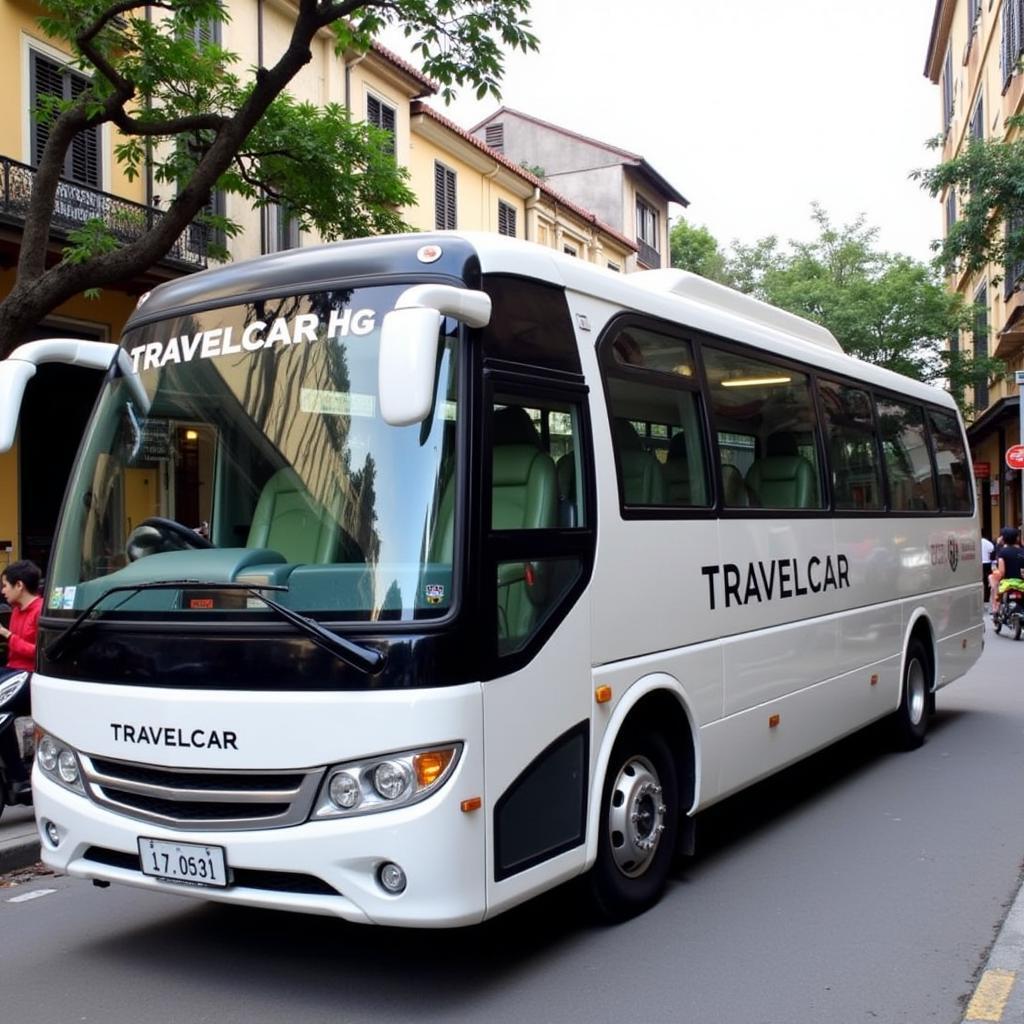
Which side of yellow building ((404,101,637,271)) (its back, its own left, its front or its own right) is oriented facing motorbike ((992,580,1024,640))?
front

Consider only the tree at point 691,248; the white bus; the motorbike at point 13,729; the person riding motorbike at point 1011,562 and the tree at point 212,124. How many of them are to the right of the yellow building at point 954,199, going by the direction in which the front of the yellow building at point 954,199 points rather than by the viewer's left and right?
1

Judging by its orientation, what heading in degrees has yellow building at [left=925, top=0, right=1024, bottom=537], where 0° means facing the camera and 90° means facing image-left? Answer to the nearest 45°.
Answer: approximately 45°

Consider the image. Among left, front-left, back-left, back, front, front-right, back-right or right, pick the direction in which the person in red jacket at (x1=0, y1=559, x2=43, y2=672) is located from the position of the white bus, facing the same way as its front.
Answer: right

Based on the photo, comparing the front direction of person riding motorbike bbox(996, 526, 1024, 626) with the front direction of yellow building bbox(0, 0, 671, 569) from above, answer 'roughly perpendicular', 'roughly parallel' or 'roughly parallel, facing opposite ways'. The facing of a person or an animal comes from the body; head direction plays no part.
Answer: roughly perpendicular

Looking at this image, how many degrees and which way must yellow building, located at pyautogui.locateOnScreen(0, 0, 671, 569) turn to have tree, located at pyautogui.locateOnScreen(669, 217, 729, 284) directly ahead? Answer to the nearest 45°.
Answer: approximately 90° to its left

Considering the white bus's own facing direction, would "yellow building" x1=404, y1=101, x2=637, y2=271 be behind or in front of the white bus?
behind

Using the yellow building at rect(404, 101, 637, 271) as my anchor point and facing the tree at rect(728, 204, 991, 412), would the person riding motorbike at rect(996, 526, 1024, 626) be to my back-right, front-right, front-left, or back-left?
front-right

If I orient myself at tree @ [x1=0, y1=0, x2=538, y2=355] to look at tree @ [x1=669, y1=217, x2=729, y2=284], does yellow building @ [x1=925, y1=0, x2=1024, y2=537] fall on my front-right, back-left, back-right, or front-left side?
front-right

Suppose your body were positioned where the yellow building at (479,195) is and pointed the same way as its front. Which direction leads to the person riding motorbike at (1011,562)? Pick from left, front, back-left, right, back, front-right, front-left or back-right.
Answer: front

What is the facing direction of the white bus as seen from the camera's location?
facing the viewer and to the left of the viewer
